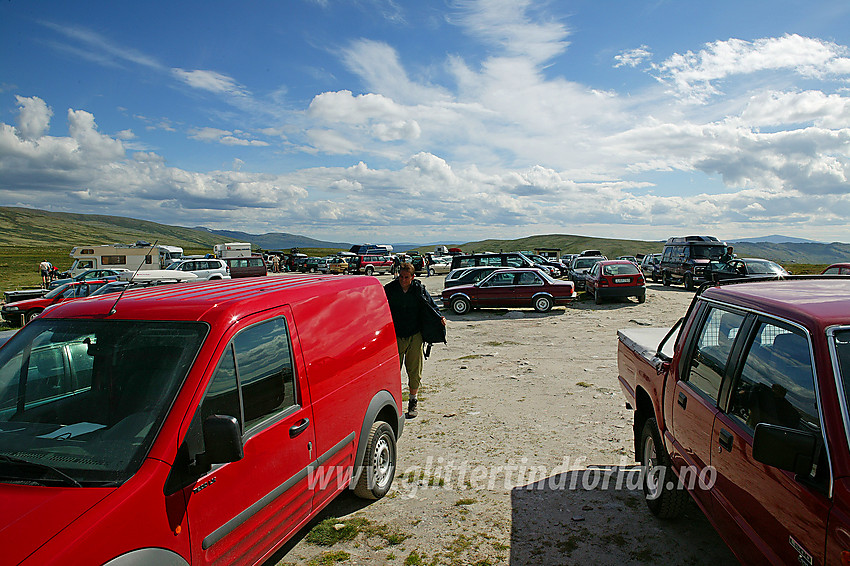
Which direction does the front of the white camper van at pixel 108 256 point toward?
to the viewer's left

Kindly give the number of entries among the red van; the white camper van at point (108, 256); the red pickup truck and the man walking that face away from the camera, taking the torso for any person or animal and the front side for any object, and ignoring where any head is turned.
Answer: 0

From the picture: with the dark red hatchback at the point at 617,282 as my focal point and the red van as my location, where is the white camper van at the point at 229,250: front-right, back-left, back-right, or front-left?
front-left

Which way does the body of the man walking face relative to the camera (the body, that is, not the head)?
toward the camera

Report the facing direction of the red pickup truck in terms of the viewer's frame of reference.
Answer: facing the viewer and to the right of the viewer

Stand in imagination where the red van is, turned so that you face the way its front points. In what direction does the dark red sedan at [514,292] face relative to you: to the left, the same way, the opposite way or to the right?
to the right

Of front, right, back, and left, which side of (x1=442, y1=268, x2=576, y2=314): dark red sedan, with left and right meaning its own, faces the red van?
left

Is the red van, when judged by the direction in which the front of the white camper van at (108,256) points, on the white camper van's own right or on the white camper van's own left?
on the white camper van's own left

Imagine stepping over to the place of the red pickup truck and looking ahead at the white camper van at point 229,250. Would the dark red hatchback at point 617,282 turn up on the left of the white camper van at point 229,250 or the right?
right

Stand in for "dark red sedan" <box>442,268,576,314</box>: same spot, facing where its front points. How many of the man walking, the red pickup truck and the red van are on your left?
3

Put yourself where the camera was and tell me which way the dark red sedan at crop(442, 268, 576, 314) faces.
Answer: facing to the left of the viewer

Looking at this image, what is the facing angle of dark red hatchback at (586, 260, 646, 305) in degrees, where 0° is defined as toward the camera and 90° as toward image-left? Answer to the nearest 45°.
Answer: approximately 180°

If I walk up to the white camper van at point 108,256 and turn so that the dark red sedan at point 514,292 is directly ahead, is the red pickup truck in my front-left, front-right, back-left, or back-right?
front-right

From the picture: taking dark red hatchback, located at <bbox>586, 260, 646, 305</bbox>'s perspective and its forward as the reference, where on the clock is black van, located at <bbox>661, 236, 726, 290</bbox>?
The black van is roughly at 1 o'clock from the dark red hatchback.

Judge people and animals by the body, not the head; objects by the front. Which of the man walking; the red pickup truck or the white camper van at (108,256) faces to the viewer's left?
the white camper van
